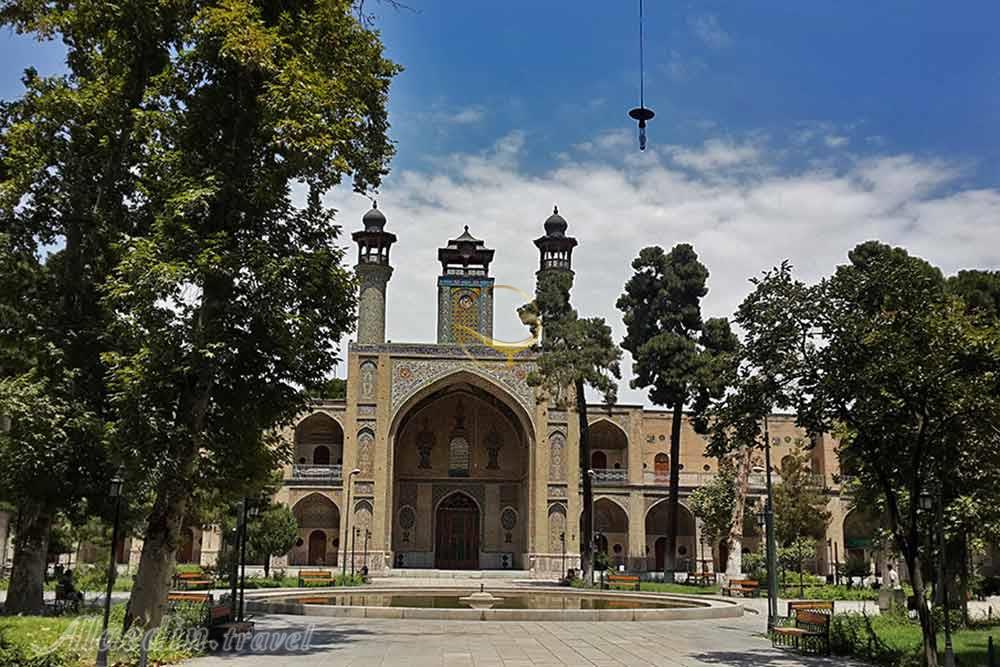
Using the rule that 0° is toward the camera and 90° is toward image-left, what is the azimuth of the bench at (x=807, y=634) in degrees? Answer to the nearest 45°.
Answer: approximately 45°

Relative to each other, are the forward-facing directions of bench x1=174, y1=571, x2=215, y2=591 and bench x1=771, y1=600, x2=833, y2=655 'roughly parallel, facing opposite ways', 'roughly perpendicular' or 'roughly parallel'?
roughly perpendicular

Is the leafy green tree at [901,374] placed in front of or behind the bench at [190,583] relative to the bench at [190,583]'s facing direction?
in front

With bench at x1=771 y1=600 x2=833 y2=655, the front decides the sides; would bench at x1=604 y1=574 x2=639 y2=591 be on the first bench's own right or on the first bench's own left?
on the first bench's own right

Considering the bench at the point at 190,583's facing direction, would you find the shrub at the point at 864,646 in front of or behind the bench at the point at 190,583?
in front

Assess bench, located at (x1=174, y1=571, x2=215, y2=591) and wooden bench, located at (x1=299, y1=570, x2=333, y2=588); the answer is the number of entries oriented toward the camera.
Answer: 2

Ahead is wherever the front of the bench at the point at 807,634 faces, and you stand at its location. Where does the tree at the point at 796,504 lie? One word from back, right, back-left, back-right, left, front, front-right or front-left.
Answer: back-right

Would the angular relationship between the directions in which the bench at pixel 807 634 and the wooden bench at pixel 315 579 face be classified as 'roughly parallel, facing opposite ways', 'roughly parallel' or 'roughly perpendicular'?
roughly perpendicular

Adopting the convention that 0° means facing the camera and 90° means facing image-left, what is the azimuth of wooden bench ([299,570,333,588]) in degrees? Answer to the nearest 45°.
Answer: approximately 0°
